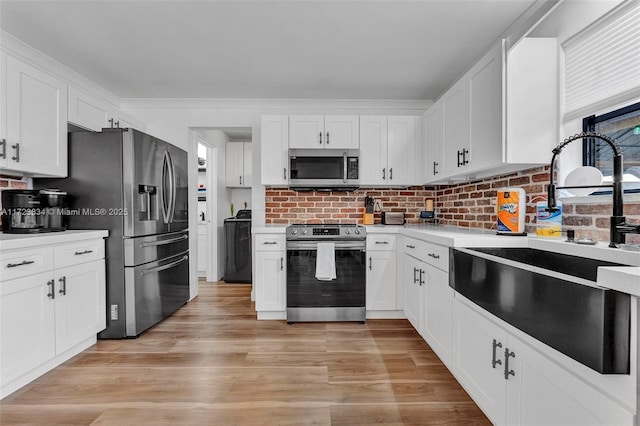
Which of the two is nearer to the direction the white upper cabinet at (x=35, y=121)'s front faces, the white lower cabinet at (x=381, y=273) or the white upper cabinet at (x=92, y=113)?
the white lower cabinet

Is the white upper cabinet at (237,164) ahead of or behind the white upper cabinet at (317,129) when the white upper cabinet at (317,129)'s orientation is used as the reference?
behind

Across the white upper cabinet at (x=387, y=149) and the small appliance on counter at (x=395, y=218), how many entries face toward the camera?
2

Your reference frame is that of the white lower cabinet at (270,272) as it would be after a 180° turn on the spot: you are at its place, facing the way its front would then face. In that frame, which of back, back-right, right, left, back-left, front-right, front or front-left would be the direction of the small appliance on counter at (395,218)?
right

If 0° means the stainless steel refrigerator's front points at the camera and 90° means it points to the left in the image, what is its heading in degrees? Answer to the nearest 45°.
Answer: approximately 315°

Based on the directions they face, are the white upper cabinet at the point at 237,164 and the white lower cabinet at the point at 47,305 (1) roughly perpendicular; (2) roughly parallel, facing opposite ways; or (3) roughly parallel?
roughly perpendicular
